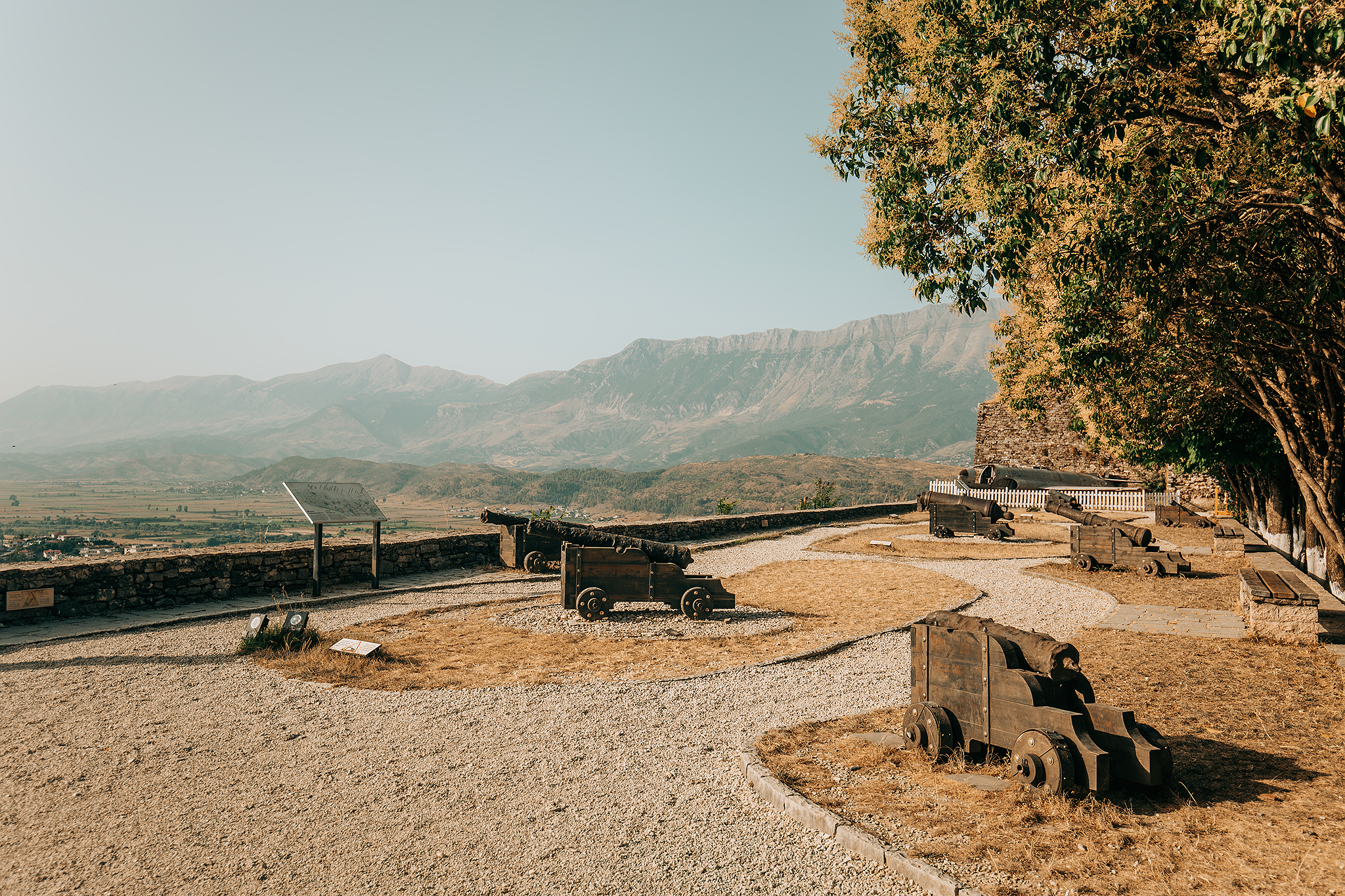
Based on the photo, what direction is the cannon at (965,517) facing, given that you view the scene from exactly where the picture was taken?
facing to the left of the viewer

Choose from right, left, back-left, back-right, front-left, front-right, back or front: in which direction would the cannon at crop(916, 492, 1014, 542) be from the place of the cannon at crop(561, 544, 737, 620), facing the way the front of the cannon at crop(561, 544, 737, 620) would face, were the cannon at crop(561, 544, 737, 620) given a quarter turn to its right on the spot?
front-right

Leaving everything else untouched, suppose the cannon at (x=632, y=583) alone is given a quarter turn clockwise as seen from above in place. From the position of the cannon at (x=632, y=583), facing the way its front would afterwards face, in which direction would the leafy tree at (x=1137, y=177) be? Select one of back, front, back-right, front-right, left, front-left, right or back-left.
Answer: back-right

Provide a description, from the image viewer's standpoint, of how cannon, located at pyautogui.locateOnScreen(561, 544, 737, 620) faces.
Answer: facing to the left of the viewer

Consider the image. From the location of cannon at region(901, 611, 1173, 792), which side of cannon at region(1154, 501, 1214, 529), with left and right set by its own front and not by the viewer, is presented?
left

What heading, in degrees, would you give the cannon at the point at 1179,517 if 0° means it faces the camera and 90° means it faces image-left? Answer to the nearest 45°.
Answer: approximately 90°

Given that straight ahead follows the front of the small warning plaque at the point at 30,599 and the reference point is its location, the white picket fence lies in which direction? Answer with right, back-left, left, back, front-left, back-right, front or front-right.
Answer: left

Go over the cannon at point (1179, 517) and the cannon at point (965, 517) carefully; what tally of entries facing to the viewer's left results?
2

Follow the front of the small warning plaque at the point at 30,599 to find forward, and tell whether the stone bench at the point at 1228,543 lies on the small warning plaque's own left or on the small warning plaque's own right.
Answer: on the small warning plaque's own left

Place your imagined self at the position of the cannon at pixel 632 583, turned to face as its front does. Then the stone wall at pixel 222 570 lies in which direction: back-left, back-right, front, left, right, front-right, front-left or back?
front

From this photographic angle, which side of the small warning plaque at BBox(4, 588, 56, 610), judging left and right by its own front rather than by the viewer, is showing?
front
